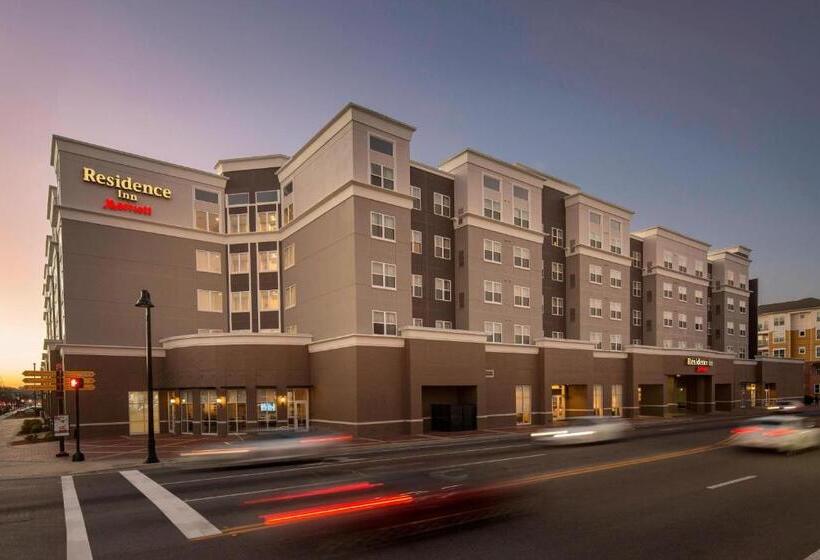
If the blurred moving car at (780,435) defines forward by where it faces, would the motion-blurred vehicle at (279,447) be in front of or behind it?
behind

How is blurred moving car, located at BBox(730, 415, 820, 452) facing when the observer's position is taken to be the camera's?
facing away from the viewer and to the right of the viewer

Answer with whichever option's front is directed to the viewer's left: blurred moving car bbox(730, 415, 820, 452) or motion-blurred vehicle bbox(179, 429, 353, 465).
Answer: the motion-blurred vehicle

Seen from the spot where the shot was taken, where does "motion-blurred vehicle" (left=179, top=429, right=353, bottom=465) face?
facing to the left of the viewer
